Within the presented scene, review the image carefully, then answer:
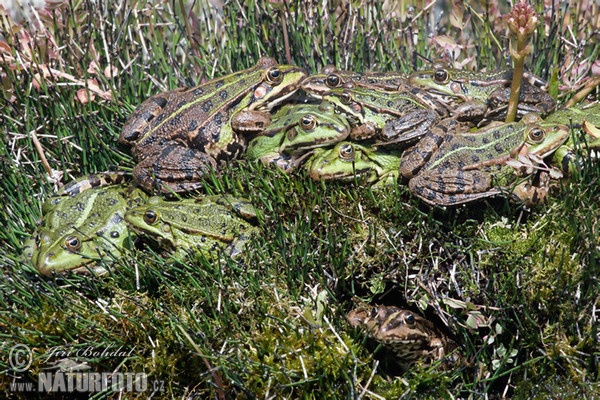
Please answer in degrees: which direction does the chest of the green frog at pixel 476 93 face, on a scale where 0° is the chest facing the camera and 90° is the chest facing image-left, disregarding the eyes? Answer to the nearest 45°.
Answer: approximately 90°

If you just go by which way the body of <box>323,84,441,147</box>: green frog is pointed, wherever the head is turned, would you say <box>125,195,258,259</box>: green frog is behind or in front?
in front

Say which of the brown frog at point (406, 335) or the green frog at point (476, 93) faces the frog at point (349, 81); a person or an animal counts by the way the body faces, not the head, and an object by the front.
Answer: the green frog

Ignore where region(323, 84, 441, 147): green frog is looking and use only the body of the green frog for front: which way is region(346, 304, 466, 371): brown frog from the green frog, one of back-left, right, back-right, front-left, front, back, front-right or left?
left

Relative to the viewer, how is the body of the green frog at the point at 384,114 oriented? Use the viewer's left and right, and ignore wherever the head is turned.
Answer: facing to the left of the viewer

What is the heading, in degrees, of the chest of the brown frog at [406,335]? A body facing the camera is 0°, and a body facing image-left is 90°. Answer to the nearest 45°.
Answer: approximately 45°

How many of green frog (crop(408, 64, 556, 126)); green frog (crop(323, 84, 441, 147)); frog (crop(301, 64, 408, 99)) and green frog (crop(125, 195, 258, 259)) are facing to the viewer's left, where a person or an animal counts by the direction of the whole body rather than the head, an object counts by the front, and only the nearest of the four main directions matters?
4

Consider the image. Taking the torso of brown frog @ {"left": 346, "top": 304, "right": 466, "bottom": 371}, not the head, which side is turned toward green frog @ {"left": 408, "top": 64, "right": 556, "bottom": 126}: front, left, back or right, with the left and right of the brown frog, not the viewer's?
back

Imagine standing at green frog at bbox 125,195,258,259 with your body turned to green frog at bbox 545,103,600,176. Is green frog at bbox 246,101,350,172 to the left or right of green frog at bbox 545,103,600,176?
left

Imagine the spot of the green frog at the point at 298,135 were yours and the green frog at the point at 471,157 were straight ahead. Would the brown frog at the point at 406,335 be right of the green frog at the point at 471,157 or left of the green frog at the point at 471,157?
right
